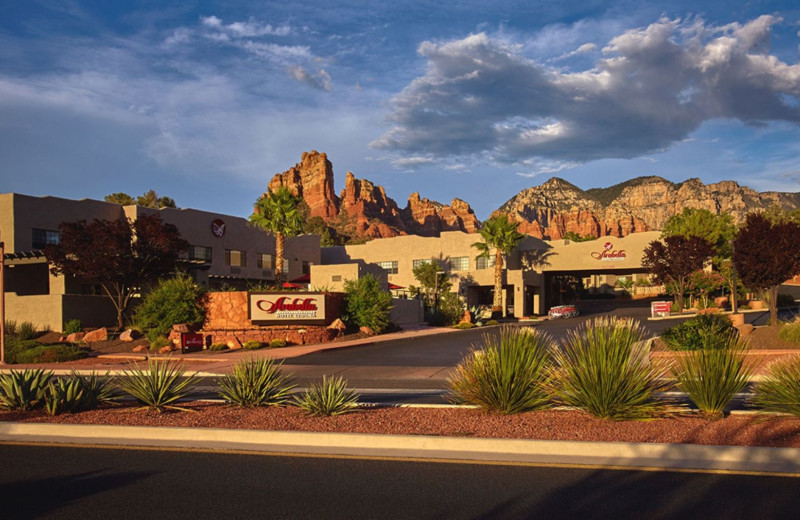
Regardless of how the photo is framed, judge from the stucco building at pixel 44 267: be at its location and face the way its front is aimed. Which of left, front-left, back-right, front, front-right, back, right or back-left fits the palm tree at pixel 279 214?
front-left

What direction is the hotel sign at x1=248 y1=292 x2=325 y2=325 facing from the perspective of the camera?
toward the camera

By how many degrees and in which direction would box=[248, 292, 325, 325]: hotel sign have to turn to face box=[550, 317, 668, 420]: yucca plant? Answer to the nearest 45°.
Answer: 0° — it already faces it

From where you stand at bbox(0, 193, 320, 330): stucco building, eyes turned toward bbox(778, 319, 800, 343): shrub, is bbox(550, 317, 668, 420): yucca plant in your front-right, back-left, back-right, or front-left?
front-right

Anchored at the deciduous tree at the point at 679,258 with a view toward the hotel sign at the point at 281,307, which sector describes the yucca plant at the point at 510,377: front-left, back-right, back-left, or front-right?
front-left

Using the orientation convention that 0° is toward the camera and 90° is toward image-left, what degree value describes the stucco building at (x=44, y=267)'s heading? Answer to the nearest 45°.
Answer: approximately 315°

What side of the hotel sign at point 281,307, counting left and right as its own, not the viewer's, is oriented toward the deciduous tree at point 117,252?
right

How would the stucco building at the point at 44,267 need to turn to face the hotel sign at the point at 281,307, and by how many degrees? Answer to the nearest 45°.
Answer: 0° — it already faces it

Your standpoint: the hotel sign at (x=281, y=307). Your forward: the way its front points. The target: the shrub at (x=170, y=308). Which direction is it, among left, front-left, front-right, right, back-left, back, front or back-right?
right

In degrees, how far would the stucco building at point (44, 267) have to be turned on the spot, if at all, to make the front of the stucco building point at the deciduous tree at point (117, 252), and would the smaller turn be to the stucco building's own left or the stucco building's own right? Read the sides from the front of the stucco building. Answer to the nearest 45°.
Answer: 0° — it already faces it

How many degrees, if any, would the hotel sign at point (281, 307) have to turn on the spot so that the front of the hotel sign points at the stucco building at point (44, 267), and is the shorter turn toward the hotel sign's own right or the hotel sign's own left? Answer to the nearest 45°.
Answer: approximately 135° to the hotel sign's own right

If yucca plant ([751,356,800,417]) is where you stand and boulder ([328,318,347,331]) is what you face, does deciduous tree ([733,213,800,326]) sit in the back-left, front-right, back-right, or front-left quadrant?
front-right

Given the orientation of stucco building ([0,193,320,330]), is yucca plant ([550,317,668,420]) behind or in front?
in front

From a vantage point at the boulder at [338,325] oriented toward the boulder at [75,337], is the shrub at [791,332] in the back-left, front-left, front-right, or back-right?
back-left
